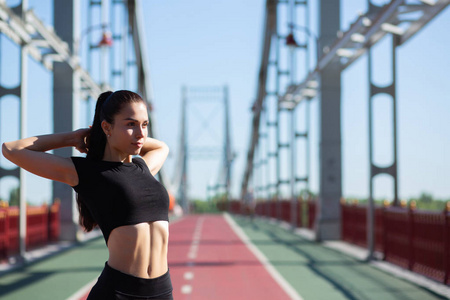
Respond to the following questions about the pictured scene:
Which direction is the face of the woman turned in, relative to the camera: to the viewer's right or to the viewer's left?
to the viewer's right

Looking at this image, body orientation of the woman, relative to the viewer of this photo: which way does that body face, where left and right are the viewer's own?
facing the viewer and to the right of the viewer
